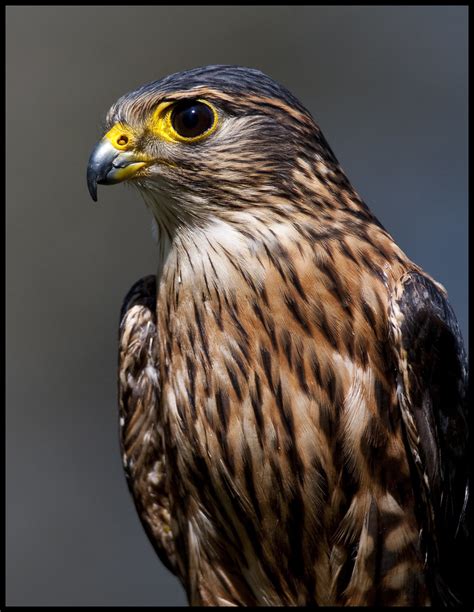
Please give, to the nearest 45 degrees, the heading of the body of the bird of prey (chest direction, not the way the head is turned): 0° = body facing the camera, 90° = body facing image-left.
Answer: approximately 45°
